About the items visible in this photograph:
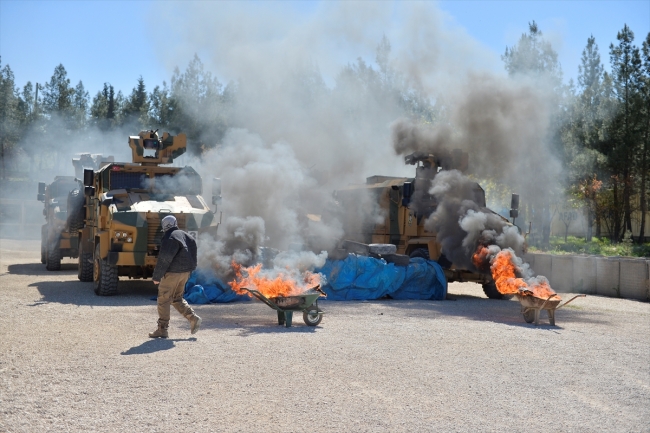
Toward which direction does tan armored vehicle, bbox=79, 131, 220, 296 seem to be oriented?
toward the camera

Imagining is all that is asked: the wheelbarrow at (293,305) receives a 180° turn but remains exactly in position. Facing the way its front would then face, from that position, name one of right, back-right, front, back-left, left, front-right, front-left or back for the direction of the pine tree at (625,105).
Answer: back-right

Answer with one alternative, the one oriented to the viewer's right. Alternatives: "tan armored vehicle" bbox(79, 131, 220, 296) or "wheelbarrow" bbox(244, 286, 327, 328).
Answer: the wheelbarrow

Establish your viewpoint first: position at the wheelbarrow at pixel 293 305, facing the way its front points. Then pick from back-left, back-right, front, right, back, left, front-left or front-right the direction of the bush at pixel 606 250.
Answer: front-left

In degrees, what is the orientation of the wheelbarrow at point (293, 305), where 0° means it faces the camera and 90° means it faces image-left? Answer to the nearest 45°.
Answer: approximately 270°

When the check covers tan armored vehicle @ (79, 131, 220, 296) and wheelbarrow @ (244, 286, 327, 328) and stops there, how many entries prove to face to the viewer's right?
1

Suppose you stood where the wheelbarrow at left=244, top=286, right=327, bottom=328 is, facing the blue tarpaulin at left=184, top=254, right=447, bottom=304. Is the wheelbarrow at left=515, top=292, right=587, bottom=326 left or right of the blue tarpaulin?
right

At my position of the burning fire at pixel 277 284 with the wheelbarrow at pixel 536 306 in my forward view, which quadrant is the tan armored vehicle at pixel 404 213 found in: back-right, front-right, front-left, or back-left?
front-left

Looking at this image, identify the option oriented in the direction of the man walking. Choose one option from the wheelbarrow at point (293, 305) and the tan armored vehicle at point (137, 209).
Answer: the tan armored vehicle

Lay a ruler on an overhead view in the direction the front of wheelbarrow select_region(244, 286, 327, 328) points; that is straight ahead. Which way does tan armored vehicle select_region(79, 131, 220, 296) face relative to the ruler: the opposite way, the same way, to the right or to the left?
to the right
